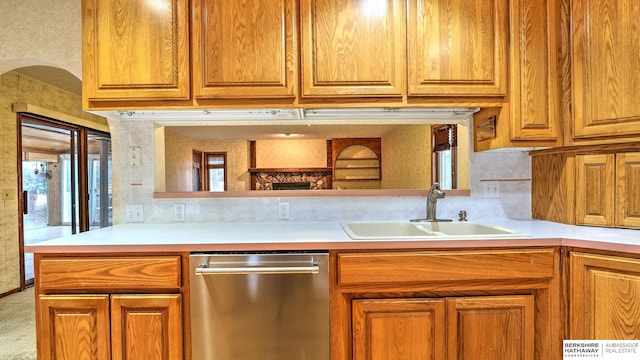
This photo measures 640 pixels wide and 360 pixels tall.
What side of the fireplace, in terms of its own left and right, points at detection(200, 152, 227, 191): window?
right

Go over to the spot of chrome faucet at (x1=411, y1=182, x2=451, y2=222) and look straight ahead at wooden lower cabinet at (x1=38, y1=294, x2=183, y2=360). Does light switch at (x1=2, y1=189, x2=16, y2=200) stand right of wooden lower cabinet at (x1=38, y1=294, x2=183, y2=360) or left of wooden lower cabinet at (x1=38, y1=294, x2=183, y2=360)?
right

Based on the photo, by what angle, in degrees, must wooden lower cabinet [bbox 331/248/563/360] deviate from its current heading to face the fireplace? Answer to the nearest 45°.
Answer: approximately 135° to its right

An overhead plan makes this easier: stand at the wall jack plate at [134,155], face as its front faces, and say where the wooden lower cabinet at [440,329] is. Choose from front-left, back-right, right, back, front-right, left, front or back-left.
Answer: front-left

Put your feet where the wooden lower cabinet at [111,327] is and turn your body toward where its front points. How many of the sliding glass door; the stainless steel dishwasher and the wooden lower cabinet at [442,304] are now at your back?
1

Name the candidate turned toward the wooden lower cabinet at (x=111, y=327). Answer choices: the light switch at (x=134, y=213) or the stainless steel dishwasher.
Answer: the light switch

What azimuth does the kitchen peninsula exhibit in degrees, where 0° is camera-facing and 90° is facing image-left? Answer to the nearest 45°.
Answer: approximately 0°

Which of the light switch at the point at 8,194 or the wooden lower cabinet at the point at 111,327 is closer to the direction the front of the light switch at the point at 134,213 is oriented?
the wooden lower cabinet

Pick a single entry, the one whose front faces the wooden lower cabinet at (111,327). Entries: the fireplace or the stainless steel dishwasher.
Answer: the fireplace

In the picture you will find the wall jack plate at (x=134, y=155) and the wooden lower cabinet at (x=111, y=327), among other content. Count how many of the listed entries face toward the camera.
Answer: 2

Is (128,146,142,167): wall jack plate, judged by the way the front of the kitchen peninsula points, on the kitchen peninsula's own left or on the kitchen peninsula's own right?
on the kitchen peninsula's own right

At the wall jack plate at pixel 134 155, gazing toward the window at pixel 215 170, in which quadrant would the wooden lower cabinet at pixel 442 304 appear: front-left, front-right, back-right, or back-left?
back-right

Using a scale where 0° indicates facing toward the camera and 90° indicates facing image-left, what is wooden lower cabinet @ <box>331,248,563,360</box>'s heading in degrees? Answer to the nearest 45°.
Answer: approximately 0°
